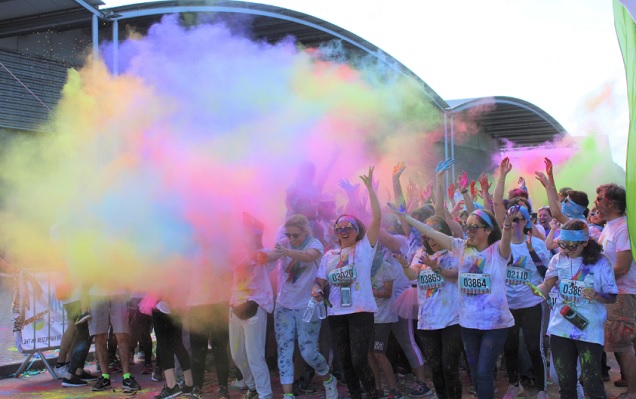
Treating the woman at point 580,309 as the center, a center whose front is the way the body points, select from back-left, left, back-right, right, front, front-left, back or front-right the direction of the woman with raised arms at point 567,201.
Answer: back-right

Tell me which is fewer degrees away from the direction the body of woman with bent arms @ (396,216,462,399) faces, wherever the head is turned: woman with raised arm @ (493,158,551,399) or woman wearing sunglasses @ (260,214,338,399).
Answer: the woman wearing sunglasses

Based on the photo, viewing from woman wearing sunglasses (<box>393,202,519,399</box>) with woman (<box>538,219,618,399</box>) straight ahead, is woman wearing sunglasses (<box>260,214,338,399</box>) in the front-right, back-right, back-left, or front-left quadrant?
back-left

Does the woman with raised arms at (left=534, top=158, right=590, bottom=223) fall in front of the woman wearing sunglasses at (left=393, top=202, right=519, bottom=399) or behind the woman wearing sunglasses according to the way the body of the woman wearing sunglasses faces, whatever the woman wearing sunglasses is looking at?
behind

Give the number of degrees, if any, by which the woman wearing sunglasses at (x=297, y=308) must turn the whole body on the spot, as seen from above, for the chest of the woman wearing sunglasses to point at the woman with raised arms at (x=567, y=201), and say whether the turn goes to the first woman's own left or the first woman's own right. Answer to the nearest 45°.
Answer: approximately 135° to the first woman's own left

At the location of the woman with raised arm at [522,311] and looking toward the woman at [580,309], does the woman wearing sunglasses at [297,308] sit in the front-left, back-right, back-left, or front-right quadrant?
back-right

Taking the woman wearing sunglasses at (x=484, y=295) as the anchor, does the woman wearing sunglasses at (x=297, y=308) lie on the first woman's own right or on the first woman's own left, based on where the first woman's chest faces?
on the first woman's own right

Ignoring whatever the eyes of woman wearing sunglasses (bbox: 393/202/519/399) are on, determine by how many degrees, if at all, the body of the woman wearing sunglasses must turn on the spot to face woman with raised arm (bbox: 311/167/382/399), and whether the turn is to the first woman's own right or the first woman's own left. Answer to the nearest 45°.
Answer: approximately 45° to the first woman's own right

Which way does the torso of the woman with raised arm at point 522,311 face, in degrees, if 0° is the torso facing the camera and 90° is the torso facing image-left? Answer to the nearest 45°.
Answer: approximately 45°

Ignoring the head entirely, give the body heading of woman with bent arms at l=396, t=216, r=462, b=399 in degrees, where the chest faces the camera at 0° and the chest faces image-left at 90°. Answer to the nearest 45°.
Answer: approximately 45°

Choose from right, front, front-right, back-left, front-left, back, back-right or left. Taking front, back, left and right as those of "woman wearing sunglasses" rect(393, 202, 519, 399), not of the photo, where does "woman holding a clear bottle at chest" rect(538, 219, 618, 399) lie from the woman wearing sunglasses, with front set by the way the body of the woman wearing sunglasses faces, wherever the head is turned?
back-left
